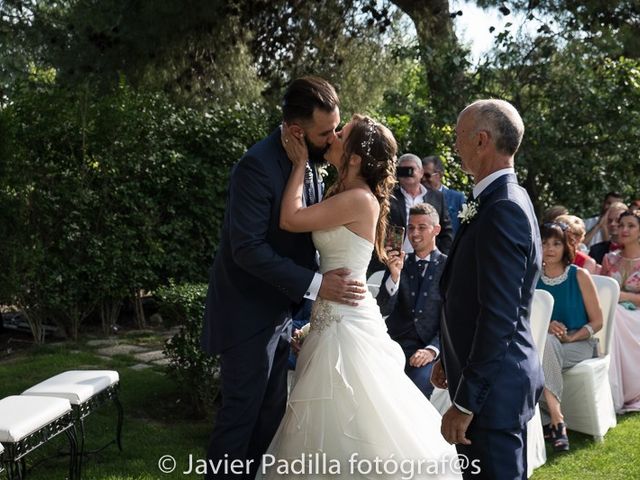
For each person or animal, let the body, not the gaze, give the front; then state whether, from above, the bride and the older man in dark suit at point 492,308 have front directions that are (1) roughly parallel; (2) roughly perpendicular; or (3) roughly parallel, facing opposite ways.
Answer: roughly parallel

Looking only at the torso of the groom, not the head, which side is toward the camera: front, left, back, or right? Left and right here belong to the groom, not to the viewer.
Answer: right

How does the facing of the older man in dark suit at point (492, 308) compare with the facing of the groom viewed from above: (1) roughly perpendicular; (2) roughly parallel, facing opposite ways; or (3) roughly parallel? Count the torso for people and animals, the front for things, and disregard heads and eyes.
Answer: roughly parallel, facing opposite ways

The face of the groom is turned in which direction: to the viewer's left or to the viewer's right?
to the viewer's right

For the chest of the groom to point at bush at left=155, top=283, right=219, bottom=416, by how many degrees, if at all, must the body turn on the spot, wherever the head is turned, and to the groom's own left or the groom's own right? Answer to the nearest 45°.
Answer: approximately 90° to the groom's own left

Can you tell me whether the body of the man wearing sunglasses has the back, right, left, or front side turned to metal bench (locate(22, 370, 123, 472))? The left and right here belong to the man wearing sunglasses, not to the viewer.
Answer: front

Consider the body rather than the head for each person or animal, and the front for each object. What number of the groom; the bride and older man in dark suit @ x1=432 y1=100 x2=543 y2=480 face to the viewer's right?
1

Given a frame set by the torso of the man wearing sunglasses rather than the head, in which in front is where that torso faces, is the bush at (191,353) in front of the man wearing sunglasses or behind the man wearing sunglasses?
in front

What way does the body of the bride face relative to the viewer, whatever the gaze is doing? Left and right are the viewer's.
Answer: facing to the left of the viewer

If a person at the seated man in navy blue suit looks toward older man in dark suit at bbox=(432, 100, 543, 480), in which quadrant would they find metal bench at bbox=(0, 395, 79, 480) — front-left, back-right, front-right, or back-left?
front-right

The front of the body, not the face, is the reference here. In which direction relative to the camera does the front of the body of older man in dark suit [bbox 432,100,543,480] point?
to the viewer's left

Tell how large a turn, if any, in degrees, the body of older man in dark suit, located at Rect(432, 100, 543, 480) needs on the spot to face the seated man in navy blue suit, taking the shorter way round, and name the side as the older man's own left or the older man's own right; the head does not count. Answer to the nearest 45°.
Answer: approximately 90° to the older man's own right

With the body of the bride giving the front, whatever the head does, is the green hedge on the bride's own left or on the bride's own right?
on the bride's own right

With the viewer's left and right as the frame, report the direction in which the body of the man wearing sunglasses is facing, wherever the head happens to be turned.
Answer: facing the viewer and to the left of the viewer

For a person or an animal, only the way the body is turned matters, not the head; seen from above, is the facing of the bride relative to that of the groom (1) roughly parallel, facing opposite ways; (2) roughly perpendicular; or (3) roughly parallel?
roughly parallel, facing opposite ways
